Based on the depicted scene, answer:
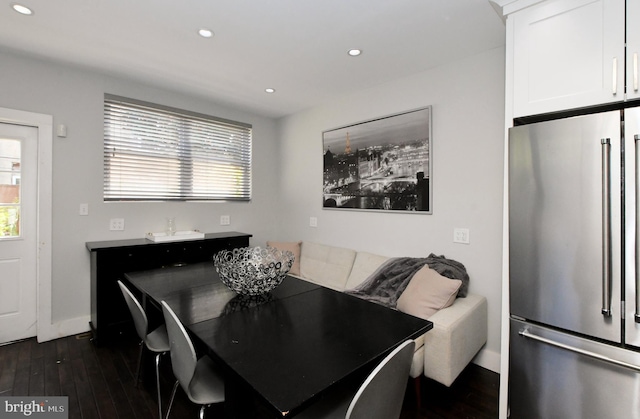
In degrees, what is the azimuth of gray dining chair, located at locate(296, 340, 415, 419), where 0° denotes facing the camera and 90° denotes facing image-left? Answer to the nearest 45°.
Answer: approximately 135°

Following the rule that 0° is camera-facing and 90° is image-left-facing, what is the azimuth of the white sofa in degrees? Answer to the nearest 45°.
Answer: approximately 45°

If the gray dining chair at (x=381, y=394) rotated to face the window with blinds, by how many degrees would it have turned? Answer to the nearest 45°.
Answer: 0° — it already faces it
